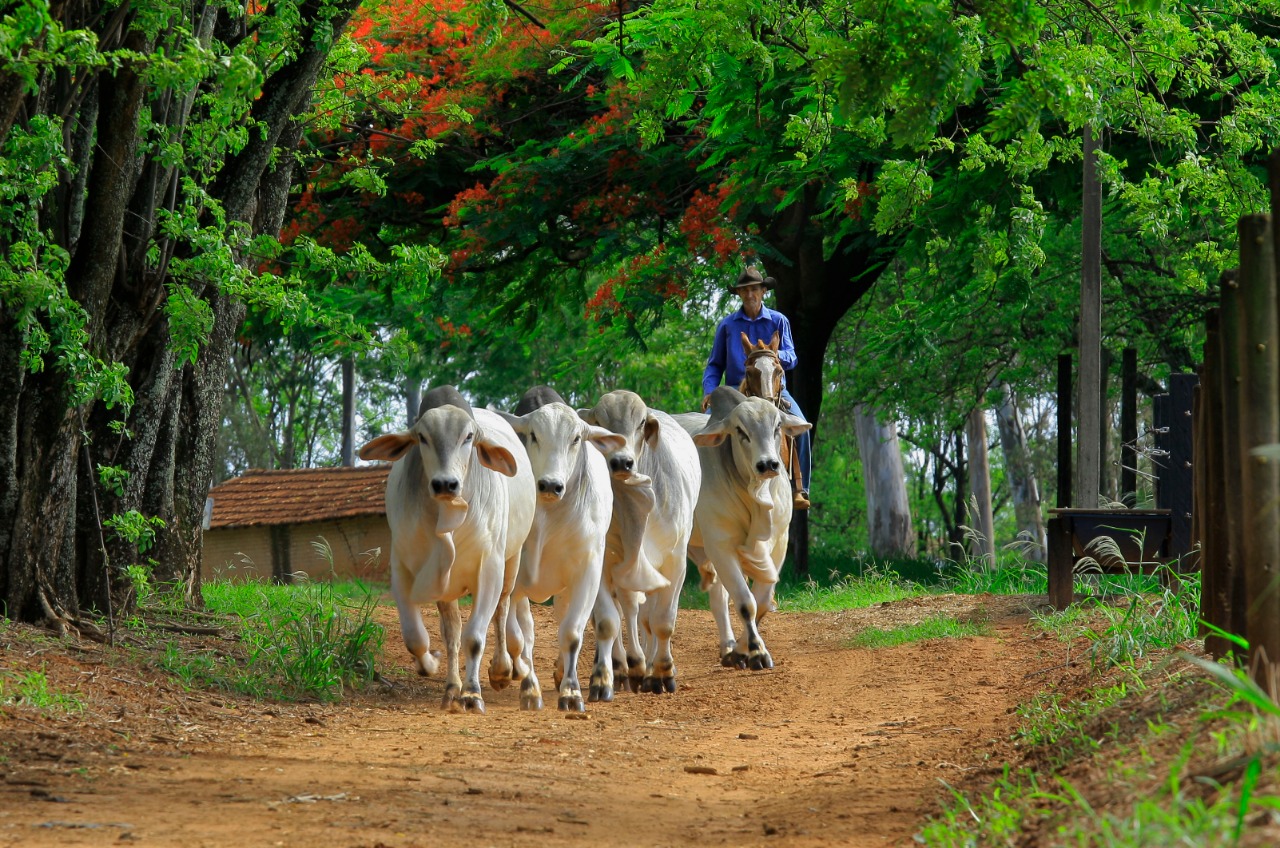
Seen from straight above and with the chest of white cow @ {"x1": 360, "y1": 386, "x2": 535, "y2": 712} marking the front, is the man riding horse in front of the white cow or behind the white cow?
behind

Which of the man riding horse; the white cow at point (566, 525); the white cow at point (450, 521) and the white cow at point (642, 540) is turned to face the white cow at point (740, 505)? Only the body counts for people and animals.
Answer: the man riding horse

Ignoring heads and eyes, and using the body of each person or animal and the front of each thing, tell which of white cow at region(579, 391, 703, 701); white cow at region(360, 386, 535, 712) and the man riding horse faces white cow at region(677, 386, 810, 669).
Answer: the man riding horse

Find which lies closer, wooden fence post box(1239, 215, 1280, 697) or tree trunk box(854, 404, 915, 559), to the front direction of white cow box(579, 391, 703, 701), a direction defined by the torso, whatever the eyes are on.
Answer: the wooden fence post

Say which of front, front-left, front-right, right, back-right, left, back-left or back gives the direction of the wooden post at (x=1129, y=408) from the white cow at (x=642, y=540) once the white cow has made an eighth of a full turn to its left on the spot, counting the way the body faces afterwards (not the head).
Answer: left

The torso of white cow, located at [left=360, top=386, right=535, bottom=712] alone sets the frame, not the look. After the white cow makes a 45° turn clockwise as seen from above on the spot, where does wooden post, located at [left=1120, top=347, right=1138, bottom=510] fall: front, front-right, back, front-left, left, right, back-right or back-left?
back

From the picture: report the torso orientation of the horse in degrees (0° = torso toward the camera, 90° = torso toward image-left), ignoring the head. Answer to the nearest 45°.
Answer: approximately 0°

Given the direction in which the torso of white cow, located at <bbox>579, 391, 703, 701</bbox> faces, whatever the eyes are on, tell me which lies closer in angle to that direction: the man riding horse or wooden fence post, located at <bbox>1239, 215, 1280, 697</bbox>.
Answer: the wooden fence post

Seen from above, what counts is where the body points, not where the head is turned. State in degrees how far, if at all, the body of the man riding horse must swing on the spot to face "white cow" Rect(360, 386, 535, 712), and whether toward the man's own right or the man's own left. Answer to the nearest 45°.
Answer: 0° — they already face it

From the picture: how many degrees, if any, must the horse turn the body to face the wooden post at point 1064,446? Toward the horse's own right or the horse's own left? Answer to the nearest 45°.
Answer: approximately 135° to the horse's own left

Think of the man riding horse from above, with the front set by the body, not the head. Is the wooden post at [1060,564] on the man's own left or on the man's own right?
on the man's own left

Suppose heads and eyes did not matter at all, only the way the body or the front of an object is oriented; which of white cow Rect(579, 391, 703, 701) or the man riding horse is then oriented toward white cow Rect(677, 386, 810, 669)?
the man riding horse

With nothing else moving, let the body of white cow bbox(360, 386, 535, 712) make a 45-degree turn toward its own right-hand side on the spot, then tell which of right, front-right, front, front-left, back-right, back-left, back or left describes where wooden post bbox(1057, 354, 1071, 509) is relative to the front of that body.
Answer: back
